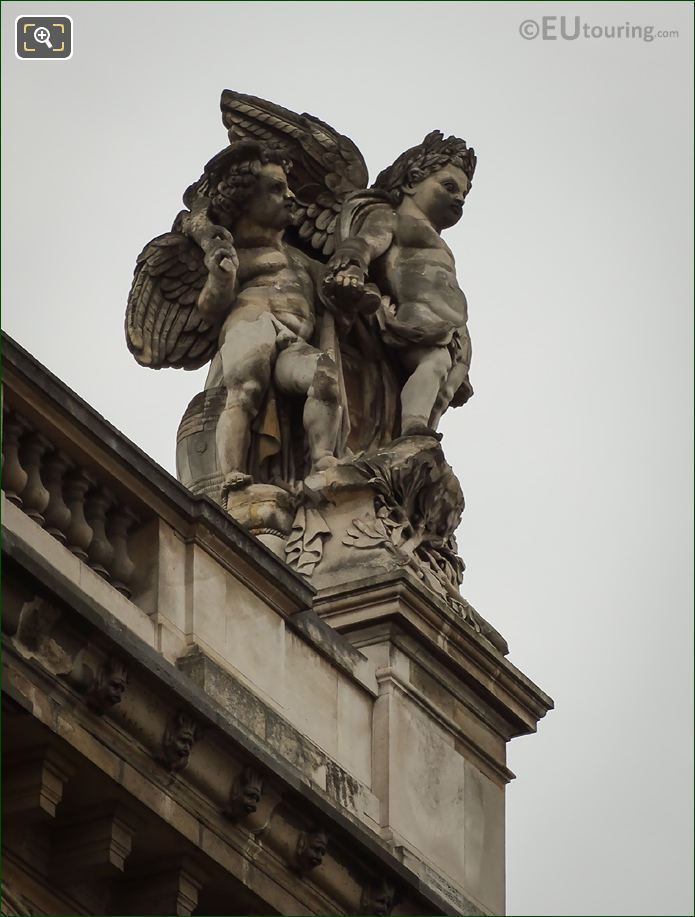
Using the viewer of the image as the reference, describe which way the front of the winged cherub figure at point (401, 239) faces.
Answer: facing the viewer and to the right of the viewer

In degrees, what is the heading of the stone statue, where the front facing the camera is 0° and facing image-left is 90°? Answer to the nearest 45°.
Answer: approximately 315°
